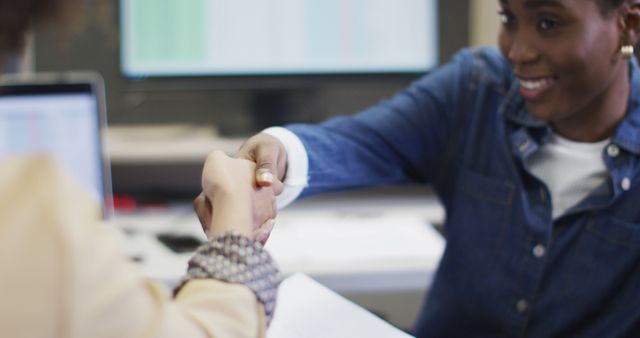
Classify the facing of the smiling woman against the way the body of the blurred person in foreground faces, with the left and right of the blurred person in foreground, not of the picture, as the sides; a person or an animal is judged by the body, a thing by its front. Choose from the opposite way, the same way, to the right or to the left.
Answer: the opposite way

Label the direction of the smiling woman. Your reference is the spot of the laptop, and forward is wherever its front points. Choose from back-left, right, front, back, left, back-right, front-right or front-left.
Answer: front-left

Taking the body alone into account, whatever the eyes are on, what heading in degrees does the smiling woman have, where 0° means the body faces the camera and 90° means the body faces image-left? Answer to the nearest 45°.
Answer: approximately 45°

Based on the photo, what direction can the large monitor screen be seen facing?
toward the camera

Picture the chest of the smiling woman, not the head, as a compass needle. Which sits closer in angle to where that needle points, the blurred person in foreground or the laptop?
the blurred person in foreground

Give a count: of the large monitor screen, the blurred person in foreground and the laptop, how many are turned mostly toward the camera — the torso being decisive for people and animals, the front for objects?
2

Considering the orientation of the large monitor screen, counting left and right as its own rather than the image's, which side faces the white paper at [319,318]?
front

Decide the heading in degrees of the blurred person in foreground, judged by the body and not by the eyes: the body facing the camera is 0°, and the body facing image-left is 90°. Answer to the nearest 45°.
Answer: approximately 225°

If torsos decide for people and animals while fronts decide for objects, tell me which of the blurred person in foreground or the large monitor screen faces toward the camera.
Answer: the large monitor screen

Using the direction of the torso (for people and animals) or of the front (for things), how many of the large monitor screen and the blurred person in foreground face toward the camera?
1

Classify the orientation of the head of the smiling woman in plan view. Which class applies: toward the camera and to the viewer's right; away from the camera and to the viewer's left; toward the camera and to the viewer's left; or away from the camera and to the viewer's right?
toward the camera and to the viewer's left

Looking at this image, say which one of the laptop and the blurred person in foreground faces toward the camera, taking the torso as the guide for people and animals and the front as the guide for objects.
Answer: the laptop

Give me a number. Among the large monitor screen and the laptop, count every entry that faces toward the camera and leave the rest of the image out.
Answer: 2

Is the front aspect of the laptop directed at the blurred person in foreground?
yes

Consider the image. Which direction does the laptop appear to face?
toward the camera
